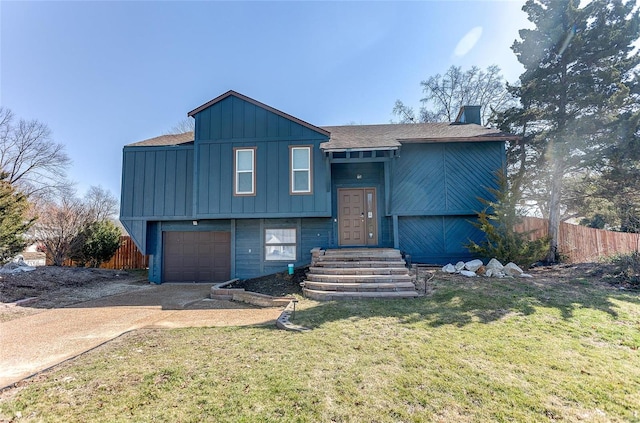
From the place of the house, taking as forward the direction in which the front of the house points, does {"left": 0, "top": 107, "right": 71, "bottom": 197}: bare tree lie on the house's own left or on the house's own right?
on the house's own right

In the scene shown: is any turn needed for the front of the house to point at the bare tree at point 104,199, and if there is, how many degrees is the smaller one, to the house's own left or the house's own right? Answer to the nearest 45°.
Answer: approximately 135° to the house's own right

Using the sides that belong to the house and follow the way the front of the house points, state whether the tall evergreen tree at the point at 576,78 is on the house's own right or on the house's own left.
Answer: on the house's own left

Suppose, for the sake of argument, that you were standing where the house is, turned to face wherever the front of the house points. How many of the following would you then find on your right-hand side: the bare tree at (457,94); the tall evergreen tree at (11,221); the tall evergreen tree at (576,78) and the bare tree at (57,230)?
2

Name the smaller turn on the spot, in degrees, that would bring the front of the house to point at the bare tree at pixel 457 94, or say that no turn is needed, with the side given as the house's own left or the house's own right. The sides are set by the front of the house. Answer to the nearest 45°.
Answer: approximately 135° to the house's own left

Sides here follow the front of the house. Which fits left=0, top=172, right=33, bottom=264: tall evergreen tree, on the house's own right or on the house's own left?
on the house's own right

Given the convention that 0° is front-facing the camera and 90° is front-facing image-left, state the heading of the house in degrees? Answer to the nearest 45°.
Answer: approximately 0°

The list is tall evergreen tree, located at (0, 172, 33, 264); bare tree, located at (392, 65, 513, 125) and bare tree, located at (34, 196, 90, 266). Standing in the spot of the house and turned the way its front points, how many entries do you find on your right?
2

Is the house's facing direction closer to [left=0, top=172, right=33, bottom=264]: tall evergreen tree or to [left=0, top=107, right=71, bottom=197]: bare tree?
the tall evergreen tree

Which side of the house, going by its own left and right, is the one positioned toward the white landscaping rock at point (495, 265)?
left

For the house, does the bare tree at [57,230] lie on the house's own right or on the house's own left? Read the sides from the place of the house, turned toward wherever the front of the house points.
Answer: on the house's own right

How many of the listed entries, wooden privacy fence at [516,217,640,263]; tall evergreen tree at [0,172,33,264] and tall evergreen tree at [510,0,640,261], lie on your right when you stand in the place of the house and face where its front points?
1

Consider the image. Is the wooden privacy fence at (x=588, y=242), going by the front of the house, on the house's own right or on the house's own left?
on the house's own left
